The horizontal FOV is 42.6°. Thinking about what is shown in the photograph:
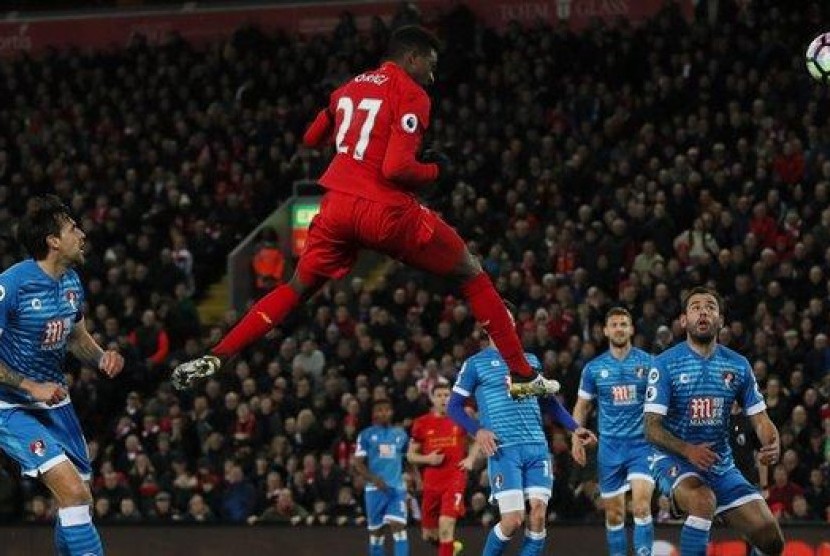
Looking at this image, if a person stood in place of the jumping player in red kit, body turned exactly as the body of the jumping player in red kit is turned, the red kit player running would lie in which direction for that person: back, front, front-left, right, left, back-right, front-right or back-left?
front-left

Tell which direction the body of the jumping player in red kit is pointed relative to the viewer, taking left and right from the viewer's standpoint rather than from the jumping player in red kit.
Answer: facing away from the viewer and to the right of the viewer

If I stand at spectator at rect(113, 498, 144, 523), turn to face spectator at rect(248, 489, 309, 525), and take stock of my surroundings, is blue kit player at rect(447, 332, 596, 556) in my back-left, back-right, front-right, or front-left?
front-right

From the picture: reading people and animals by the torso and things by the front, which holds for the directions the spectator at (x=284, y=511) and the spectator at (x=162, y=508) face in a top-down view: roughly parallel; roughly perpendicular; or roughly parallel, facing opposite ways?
roughly parallel

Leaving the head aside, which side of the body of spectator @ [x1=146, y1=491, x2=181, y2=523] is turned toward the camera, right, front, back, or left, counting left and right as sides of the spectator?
front

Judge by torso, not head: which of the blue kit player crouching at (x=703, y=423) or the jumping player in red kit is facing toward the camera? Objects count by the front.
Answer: the blue kit player crouching

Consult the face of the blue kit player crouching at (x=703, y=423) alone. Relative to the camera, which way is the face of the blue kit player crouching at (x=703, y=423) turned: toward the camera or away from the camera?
toward the camera

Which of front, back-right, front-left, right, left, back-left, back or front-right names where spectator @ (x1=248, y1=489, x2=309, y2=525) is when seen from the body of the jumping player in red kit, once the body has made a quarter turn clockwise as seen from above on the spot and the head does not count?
back-left

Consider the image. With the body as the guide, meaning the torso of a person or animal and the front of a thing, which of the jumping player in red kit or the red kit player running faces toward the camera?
the red kit player running

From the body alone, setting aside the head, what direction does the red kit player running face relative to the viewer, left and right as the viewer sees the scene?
facing the viewer

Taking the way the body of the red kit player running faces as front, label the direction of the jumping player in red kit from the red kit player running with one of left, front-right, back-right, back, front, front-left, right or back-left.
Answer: front

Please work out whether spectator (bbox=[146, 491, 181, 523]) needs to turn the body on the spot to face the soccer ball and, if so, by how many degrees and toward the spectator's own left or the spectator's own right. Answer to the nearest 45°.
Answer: approximately 45° to the spectator's own left

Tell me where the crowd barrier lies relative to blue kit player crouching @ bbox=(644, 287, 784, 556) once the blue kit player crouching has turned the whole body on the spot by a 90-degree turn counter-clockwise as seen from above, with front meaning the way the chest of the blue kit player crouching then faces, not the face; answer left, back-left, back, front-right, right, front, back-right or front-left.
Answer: back-left

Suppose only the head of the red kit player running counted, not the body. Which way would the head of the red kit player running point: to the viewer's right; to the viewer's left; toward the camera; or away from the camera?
toward the camera

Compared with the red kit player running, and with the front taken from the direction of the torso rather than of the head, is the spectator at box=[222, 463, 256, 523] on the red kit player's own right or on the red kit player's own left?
on the red kit player's own right

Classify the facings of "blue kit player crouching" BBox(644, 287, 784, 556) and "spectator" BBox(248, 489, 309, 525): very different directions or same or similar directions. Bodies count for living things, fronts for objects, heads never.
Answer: same or similar directions
